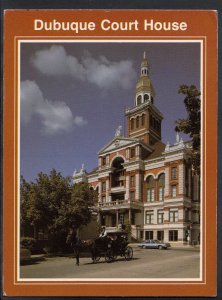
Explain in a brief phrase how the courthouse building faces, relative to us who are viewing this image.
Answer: facing the viewer and to the left of the viewer
